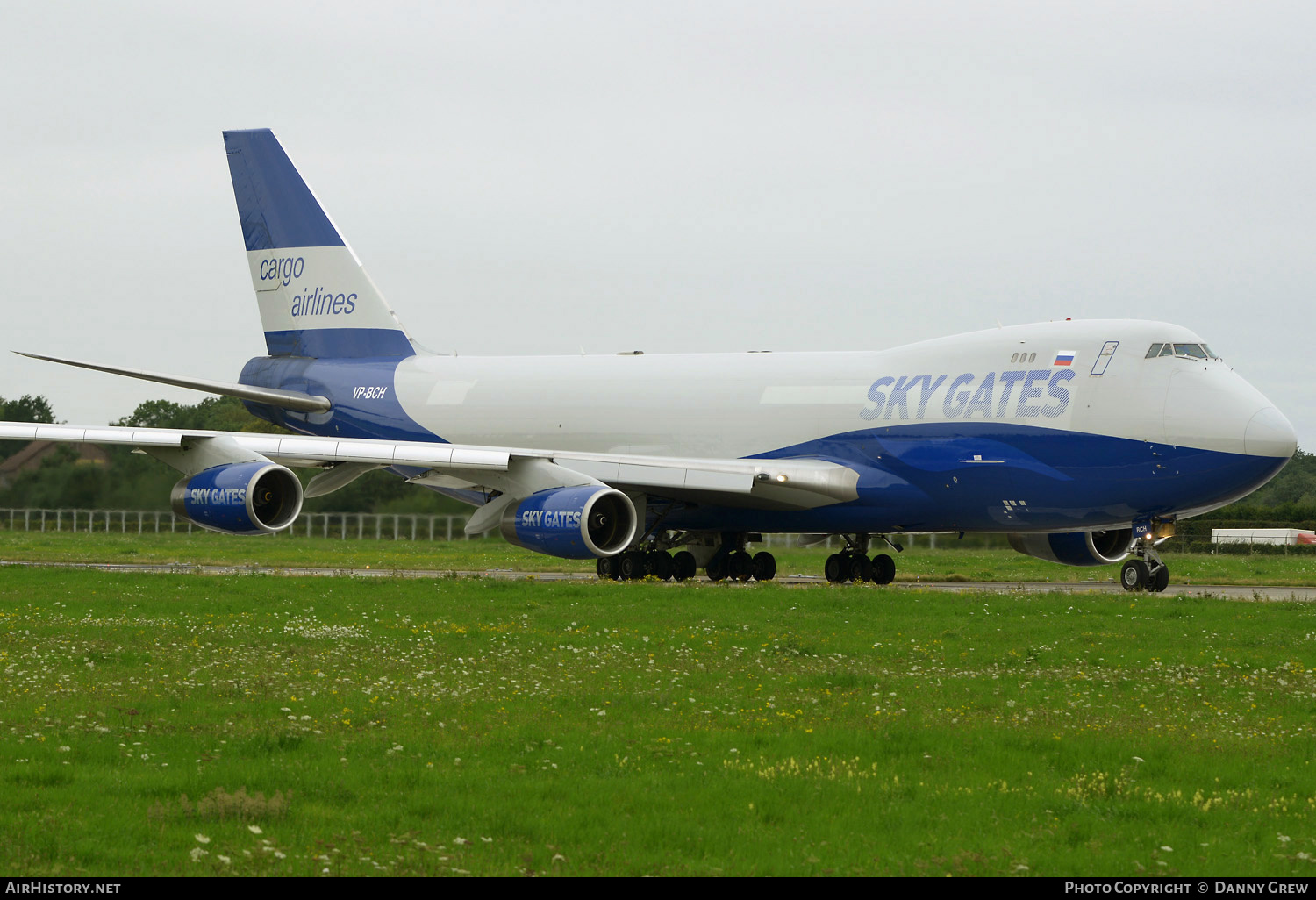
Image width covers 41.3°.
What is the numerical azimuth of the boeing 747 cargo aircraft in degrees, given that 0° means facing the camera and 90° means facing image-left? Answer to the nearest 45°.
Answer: approximately 315°
